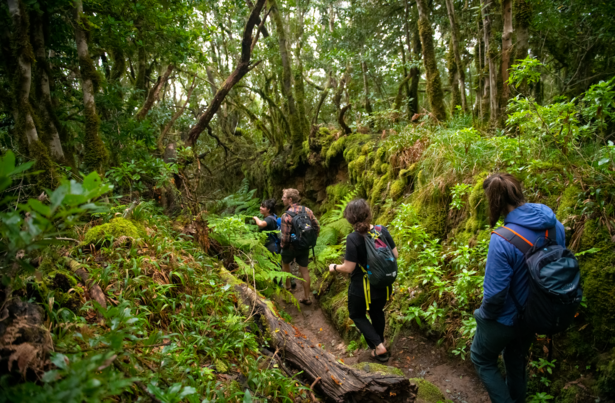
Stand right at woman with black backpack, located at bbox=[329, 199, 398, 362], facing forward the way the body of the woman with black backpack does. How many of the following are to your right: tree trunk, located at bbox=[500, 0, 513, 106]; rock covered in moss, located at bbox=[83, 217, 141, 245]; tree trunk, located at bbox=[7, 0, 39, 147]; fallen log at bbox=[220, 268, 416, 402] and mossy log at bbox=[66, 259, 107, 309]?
1

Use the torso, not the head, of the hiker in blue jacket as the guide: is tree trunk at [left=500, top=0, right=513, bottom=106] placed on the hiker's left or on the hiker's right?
on the hiker's right

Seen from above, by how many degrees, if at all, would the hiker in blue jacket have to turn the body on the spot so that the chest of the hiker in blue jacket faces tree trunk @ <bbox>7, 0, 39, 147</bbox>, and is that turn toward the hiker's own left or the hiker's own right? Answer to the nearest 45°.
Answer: approximately 45° to the hiker's own left

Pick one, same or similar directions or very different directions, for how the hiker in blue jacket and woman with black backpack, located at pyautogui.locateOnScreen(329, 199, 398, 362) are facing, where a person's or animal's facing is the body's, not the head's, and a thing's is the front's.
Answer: same or similar directions

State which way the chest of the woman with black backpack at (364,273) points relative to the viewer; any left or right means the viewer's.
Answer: facing away from the viewer and to the left of the viewer

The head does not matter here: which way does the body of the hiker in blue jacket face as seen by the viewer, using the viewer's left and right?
facing away from the viewer and to the left of the viewer

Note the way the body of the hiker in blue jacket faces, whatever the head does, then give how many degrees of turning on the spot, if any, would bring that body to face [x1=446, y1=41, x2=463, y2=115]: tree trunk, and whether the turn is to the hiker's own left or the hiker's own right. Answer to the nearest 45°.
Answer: approximately 45° to the hiker's own right

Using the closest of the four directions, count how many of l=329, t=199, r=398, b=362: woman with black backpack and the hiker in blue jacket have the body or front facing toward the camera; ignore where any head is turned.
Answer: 0

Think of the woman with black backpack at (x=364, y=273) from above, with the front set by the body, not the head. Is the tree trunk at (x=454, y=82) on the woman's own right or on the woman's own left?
on the woman's own right

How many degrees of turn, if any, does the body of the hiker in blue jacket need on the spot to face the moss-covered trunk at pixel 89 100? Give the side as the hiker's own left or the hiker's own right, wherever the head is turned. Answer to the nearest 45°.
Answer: approximately 45° to the hiker's own left

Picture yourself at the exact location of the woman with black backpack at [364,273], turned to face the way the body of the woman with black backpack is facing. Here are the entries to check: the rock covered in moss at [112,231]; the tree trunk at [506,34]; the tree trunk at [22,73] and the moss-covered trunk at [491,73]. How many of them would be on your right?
2
